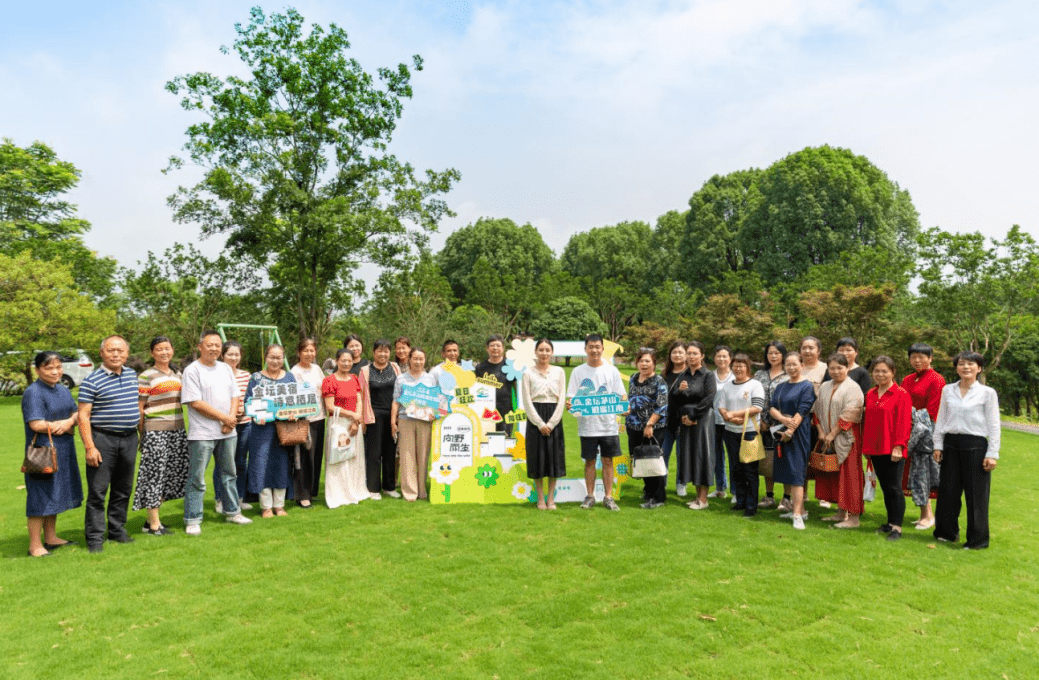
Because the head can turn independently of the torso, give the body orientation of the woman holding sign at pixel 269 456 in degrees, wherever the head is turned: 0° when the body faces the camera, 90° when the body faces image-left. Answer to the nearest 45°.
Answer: approximately 0°

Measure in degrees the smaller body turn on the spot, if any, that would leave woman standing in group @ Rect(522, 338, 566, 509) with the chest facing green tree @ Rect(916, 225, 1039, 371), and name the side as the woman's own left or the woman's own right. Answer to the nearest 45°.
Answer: approximately 135° to the woman's own left

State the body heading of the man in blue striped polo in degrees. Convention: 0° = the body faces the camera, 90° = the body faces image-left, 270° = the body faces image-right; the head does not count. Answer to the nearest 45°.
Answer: approximately 315°

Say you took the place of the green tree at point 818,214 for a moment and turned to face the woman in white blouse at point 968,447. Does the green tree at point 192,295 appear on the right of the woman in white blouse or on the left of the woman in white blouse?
right

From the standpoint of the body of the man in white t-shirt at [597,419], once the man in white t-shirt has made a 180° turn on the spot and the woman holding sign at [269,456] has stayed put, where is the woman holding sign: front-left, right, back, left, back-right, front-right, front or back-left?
left

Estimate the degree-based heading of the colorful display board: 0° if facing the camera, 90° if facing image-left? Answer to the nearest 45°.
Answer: approximately 0°

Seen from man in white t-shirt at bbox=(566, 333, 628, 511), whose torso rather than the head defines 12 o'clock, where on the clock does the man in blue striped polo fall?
The man in blue striped polo is roughly at 2 o'clock from the man in white t-shirt.
